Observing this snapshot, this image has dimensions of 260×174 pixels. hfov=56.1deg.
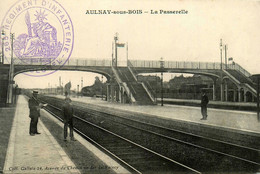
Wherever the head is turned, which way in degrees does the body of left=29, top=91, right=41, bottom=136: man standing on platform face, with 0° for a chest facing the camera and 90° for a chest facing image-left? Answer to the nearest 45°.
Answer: approximately 315°

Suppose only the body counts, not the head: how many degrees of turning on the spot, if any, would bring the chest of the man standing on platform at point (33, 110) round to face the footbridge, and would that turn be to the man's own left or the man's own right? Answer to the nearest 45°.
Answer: approximately 90° to the man's own left
